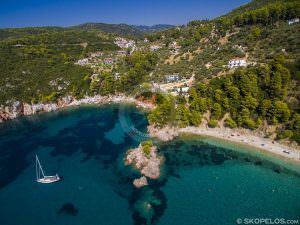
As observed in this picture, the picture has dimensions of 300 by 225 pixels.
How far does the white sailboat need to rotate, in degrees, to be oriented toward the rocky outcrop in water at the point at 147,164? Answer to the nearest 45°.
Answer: approximately 180°

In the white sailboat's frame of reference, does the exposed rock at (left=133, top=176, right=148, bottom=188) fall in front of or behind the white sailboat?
behind

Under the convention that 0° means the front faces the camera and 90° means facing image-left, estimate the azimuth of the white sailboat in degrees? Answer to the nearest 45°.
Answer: approximately 90°
